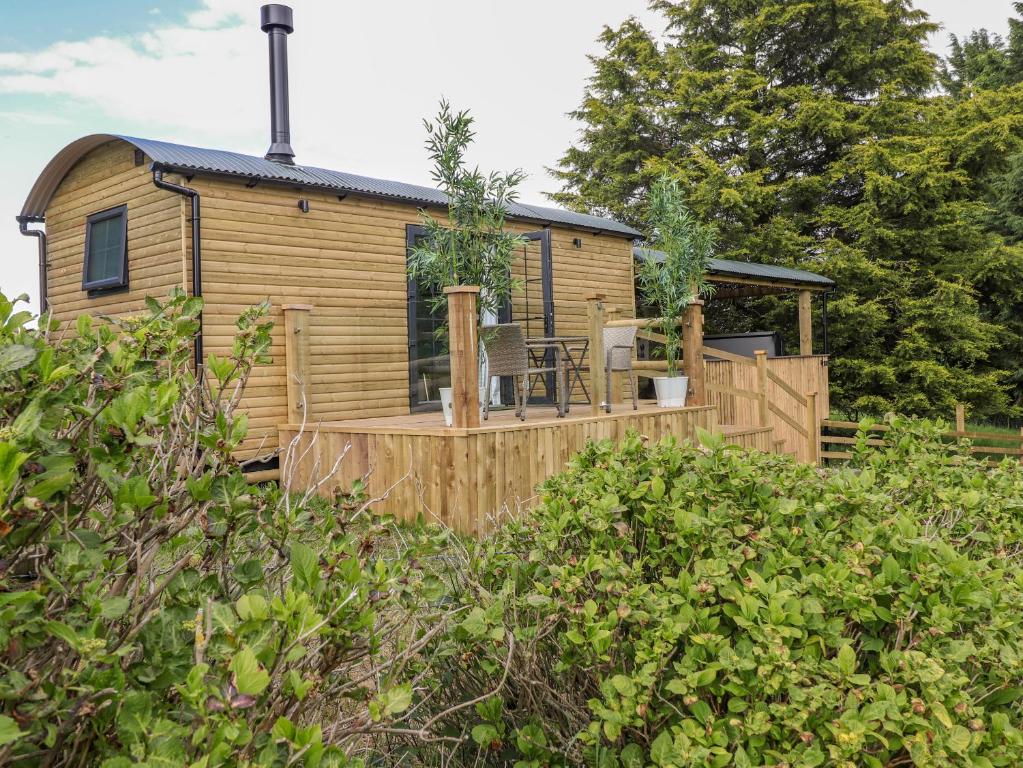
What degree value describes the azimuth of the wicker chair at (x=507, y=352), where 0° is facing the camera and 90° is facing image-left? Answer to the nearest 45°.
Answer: approximately 225°

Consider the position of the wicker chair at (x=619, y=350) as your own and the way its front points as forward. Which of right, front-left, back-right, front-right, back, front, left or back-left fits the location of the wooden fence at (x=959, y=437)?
back

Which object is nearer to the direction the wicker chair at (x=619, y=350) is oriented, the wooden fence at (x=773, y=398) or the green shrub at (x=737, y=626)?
the green shrub

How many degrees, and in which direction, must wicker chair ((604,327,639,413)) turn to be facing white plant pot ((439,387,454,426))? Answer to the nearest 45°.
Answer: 0° — it already faces it

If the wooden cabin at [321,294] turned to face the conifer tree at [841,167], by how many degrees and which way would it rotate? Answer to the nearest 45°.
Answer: approximately 90° to its left

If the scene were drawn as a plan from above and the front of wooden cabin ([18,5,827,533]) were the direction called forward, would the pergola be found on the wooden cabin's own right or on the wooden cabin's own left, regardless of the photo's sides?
on the wooden cabin's own left

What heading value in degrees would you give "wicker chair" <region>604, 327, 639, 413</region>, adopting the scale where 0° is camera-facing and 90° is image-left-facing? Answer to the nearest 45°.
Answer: approximately 45°
